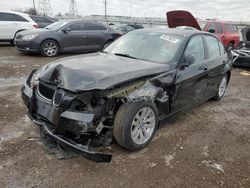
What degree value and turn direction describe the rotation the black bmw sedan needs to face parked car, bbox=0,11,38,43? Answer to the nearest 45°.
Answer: approximately 90° to its right

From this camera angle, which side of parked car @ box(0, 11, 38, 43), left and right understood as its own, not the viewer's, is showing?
left

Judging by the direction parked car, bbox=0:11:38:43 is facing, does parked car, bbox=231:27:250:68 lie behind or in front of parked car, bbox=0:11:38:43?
behind

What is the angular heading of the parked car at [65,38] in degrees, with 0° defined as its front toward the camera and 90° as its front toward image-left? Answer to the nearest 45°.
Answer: approximately 45°

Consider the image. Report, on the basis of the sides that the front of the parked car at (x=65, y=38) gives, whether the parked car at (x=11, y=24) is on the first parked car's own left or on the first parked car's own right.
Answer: on the first parked car's own right

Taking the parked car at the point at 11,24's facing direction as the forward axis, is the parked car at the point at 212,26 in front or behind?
behind
